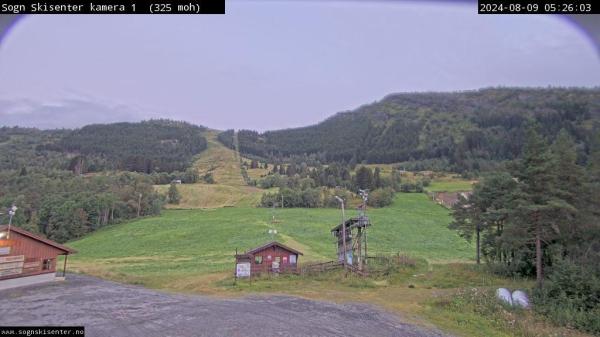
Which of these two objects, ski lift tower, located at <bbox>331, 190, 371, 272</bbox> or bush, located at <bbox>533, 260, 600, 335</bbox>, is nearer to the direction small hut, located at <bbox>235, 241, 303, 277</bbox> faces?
the bush

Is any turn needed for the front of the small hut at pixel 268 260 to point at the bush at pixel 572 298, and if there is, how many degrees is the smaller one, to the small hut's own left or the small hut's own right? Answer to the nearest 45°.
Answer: approximately 45° to the small hut's own left

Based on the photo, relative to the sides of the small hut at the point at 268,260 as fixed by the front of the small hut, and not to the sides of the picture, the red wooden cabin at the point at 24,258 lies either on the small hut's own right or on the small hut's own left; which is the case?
on the small hut's own right

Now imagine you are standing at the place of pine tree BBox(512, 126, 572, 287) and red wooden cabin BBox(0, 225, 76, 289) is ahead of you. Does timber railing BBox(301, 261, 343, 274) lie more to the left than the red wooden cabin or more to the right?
right

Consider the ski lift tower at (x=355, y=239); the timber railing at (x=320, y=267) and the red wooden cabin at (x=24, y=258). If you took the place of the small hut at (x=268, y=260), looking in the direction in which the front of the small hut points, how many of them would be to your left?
2

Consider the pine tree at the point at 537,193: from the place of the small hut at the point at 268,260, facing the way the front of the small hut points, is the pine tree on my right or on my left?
on my left

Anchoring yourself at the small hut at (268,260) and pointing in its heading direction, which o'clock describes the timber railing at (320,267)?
The timber railing is roughly at 9 o'clock from the small hut.

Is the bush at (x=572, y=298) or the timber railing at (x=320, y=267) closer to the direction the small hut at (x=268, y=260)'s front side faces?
the bush

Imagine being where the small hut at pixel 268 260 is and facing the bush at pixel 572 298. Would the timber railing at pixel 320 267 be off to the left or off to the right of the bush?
left

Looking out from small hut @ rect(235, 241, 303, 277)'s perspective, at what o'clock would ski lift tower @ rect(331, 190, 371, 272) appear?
The ski lift tower is roughly at 9 o'clock from the small hut.

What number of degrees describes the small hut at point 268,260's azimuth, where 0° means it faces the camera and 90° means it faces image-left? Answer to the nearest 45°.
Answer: approximately 0°
